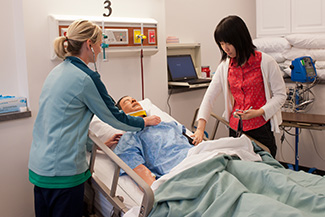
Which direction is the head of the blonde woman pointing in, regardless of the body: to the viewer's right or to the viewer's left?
to the viewer's right

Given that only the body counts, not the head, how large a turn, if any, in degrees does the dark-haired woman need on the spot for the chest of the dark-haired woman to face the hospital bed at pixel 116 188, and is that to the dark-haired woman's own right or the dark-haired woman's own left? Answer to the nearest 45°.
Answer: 0° — they already face it

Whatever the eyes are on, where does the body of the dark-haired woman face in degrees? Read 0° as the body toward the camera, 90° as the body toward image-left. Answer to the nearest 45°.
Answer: approximately 45°

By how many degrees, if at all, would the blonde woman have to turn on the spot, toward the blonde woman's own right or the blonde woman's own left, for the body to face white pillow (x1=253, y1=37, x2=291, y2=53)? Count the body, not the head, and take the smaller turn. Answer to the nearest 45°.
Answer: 0° — they already face it

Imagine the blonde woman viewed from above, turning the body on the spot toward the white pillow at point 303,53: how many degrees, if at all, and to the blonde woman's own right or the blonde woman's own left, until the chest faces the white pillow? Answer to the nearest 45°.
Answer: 0° — they already face it

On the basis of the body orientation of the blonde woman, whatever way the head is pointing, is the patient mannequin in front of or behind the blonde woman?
in front

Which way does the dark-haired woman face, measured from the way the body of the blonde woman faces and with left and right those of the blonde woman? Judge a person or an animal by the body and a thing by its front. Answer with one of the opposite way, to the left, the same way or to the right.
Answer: the opposite way

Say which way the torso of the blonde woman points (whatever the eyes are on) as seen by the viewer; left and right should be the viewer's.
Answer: facing away from the viewer and to the right of the viewer
